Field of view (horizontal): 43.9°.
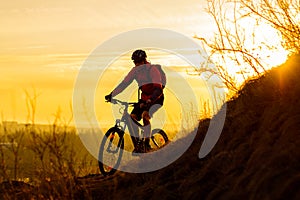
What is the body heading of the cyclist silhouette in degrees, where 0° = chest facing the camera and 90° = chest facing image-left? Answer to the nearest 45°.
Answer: approximately 45°

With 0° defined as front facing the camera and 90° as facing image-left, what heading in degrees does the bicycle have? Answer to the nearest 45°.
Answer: approximately 45°
